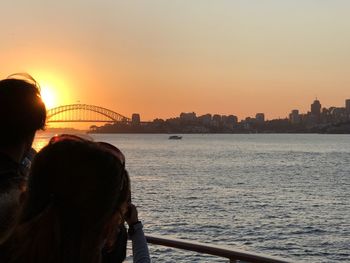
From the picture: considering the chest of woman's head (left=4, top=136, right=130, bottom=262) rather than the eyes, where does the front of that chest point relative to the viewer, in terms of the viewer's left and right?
facing away from the viewer and to the right of the viewer

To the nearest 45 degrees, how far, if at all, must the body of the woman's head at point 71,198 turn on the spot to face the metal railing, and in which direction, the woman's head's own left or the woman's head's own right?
0° — they already face it
